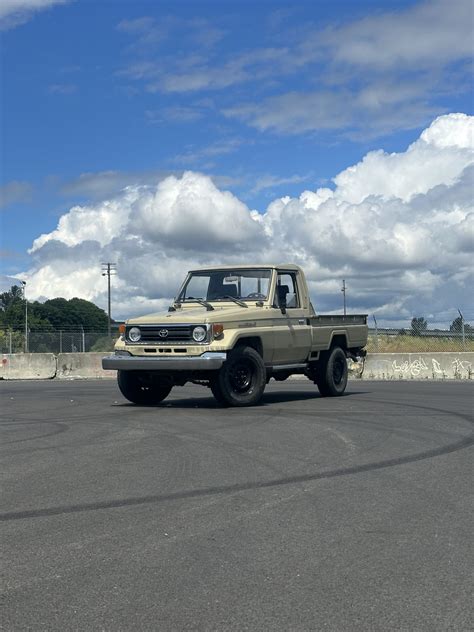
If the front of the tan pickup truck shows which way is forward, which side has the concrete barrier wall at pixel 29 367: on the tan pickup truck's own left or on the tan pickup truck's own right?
on the tan pickup truck's own right

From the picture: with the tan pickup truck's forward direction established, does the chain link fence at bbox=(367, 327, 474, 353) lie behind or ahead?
behind

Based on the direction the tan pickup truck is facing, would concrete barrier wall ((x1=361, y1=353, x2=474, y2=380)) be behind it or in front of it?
behind

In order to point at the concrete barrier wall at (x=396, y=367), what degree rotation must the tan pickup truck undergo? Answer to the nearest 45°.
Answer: approximately 180°

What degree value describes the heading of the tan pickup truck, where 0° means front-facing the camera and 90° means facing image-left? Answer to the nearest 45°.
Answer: approximately 45°
